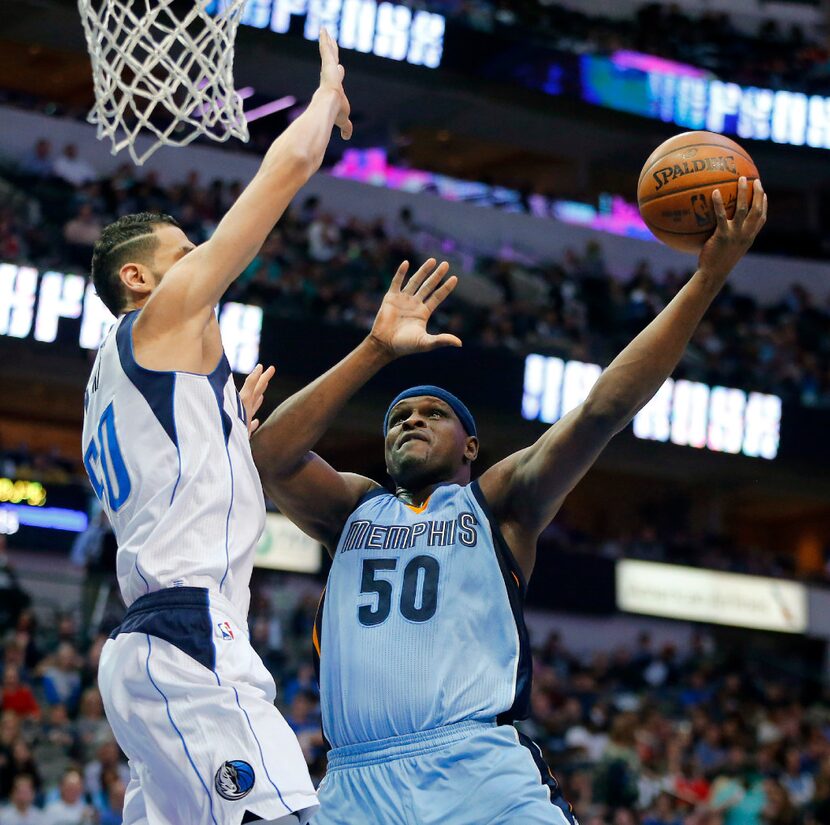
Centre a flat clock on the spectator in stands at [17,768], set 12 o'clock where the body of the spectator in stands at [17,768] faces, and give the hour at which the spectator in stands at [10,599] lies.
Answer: the spectator in stands at [10,599] is roughly at 6 o'clock from the spectator in stands at [17,768].

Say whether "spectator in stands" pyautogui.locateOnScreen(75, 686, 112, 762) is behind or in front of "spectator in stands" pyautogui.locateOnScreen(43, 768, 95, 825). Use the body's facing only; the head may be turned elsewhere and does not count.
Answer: behind

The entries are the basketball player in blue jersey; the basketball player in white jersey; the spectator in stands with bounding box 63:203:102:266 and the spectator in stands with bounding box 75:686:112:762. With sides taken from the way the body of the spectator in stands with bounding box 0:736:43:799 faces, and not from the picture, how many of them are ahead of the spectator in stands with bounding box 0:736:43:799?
2

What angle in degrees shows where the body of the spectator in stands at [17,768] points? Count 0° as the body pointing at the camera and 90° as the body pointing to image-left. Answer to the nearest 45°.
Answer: approximately 0°

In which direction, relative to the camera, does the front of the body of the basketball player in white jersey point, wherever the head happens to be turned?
to the viewer's right

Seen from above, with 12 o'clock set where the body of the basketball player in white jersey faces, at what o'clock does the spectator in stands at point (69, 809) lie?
The spectator in stands is roughly at 9 o'clock from the basketball player in white jersey.
